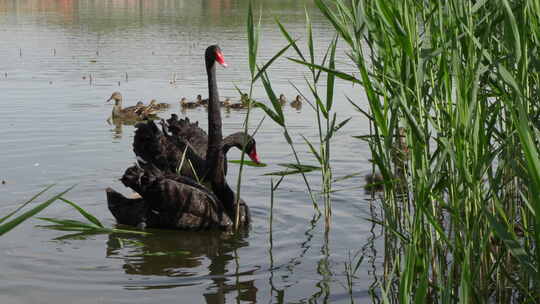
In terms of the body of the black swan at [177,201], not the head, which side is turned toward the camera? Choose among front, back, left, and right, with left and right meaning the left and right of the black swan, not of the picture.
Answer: right

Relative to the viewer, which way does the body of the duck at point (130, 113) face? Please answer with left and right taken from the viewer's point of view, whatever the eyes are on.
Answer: facing to the left of the viewer

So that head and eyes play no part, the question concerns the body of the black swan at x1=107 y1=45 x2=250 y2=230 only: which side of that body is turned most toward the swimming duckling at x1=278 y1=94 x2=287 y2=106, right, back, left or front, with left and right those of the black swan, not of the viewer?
left

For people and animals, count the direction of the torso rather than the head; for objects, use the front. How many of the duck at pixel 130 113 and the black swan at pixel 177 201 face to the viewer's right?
1
